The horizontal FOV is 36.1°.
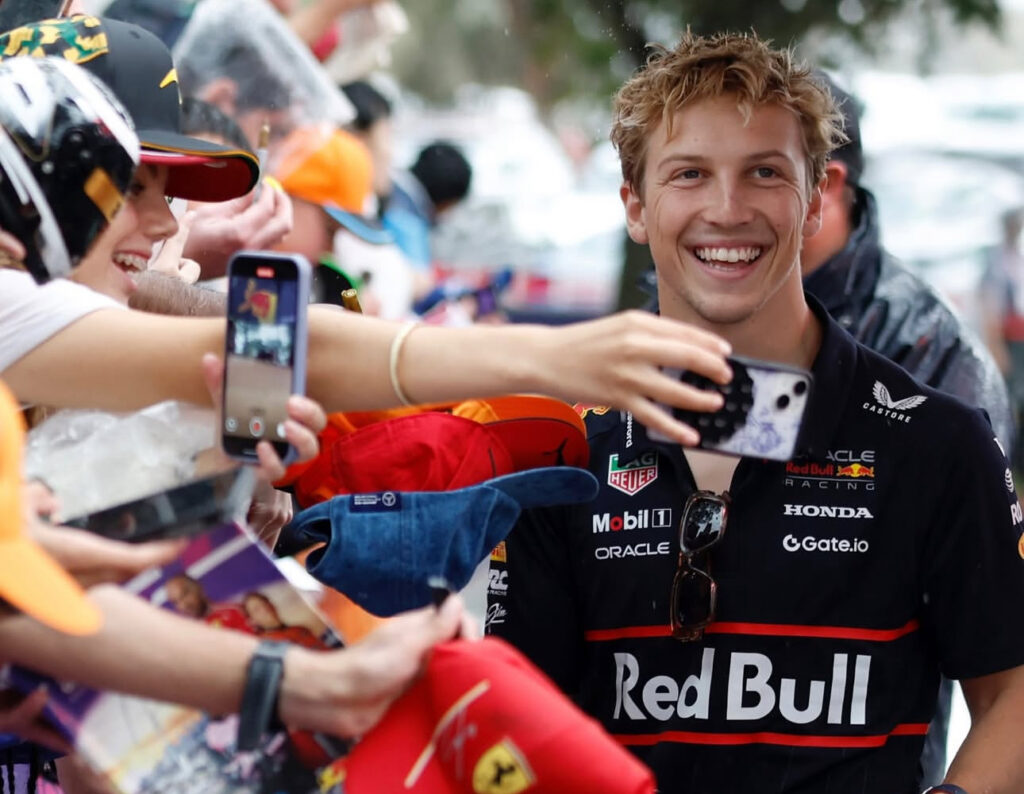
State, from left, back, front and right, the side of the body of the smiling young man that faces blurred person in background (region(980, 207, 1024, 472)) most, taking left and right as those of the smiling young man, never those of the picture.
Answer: back

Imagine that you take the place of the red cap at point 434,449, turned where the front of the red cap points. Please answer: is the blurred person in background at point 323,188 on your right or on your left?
on your left

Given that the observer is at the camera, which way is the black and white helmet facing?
facing to the right of the viewer

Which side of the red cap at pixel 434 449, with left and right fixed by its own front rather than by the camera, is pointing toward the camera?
right

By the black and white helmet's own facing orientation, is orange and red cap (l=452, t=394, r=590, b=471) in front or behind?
in front

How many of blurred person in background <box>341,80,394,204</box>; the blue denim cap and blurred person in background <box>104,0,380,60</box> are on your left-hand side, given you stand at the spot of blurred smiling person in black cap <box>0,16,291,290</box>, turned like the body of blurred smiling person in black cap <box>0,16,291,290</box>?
2

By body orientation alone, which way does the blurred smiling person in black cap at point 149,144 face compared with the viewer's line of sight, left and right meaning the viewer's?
facing to the right of the viewer

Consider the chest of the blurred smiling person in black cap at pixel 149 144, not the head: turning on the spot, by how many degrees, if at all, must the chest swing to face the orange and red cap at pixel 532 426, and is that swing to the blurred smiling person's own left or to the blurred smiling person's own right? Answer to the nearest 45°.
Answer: approximately 45° to the blurred smiling person's own right
